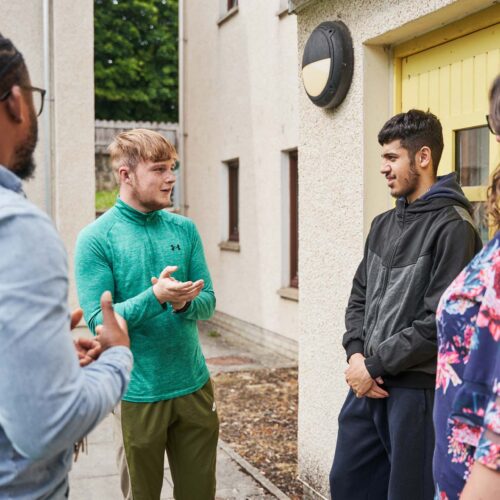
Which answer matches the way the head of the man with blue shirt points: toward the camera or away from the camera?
away from the camera

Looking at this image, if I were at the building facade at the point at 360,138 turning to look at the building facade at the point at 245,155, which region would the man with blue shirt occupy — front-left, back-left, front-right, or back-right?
back-left

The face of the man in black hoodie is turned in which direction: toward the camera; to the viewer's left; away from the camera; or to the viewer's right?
to the viewer's left

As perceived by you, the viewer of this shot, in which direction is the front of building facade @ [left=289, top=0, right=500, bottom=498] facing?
facing the viewer and to the left of the viewer

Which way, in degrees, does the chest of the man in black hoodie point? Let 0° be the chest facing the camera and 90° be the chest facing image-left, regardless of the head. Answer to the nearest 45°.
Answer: approximately 45°

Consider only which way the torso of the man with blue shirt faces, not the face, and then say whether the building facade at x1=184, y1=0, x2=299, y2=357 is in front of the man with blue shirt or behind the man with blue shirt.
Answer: in front

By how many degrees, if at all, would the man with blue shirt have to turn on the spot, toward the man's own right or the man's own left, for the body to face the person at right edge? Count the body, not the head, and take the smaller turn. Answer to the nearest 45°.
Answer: approximately 45° to the man's own right

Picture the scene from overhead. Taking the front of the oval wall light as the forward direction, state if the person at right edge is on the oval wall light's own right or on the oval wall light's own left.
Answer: on the oval wall light's own left
